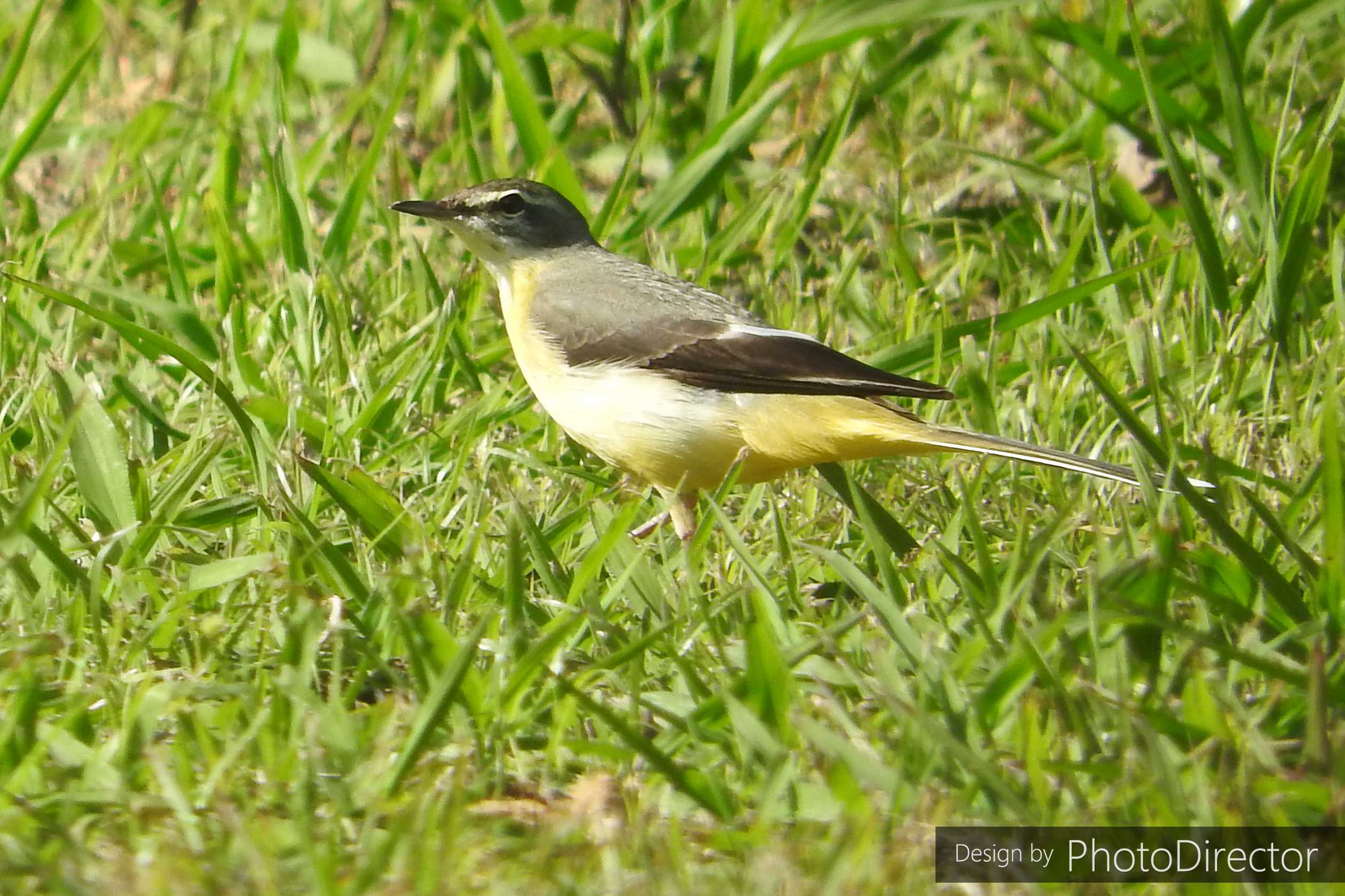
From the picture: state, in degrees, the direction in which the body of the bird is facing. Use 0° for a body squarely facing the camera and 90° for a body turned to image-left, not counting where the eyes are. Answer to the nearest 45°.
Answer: approximately 90°
